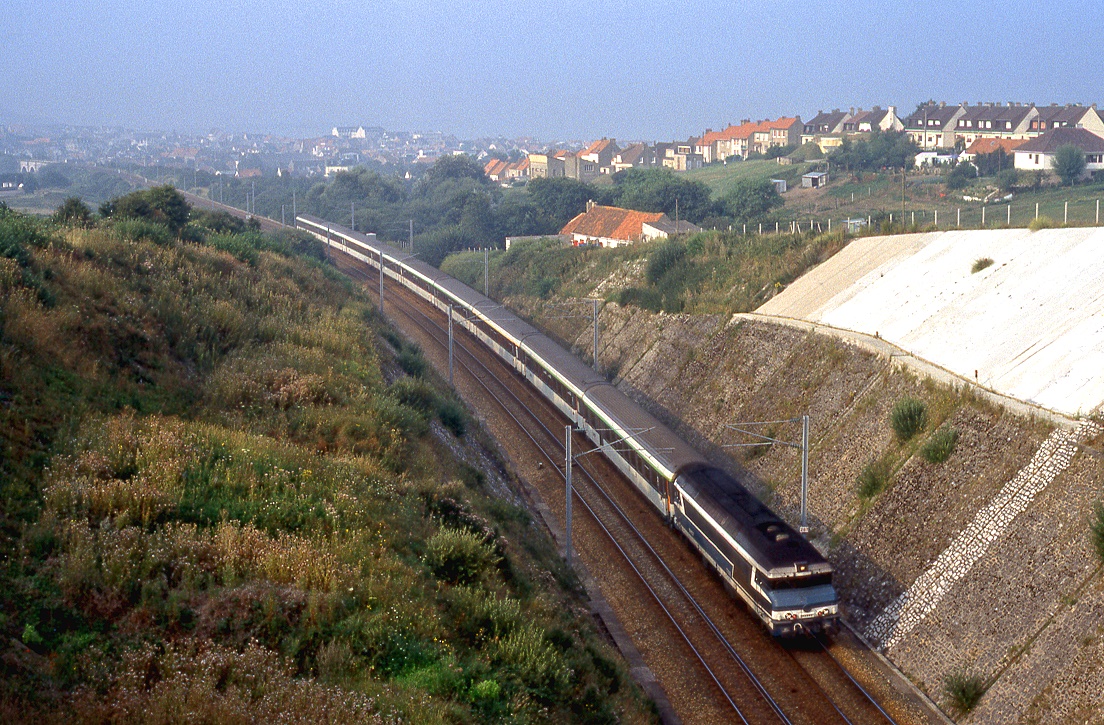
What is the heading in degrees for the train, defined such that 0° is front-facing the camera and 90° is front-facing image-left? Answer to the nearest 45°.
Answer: approximately 315°

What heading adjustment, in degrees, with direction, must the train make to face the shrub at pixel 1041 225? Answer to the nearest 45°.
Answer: approximately 90° to its left

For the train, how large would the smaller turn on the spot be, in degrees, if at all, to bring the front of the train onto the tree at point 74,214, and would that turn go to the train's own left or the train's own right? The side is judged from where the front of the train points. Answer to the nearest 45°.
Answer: approximately 180°

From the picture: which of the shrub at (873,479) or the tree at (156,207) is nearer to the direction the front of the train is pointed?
the shrub

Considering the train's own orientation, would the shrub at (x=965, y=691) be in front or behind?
in front

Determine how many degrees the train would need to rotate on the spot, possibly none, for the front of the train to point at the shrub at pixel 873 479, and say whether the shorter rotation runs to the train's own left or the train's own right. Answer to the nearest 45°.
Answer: approximately 45° to the train's own left

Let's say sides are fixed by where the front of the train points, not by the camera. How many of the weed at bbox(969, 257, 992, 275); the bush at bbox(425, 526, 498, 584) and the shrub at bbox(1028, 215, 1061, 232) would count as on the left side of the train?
2

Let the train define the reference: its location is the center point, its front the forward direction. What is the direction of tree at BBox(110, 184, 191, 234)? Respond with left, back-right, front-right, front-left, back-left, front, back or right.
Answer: back

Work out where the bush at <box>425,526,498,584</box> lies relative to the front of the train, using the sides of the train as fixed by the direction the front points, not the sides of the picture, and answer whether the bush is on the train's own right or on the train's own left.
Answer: on the train's own right
